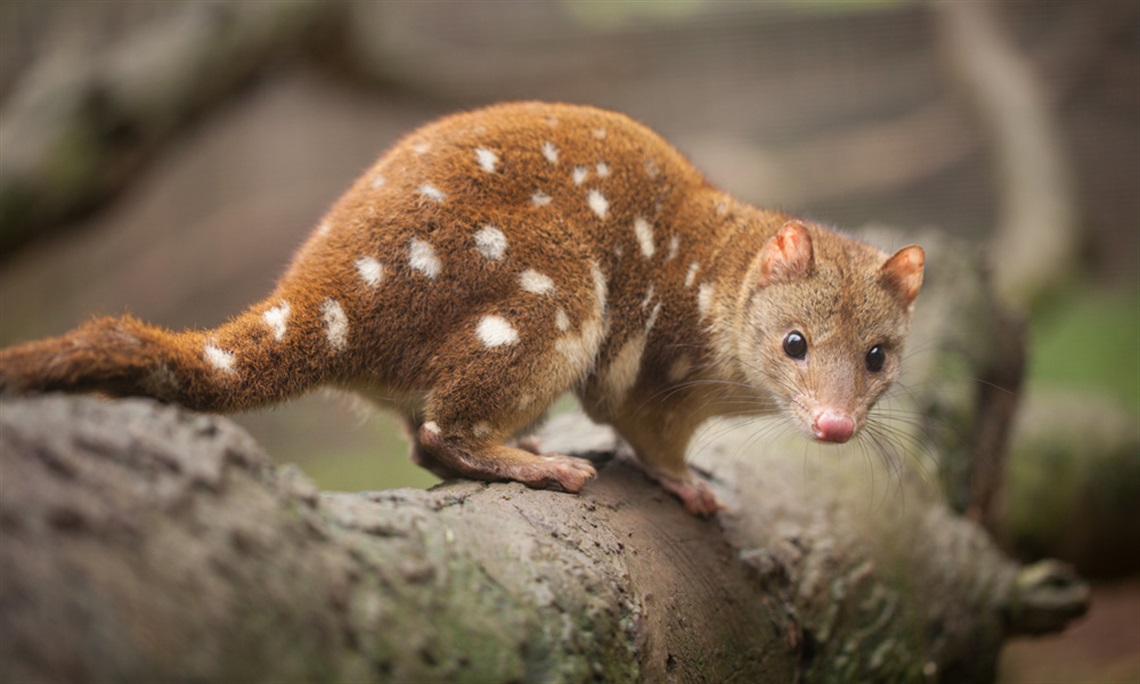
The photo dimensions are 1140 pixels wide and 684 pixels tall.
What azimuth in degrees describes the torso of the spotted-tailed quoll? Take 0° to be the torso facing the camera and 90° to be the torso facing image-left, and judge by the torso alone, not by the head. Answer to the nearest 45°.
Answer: approximately 270°
